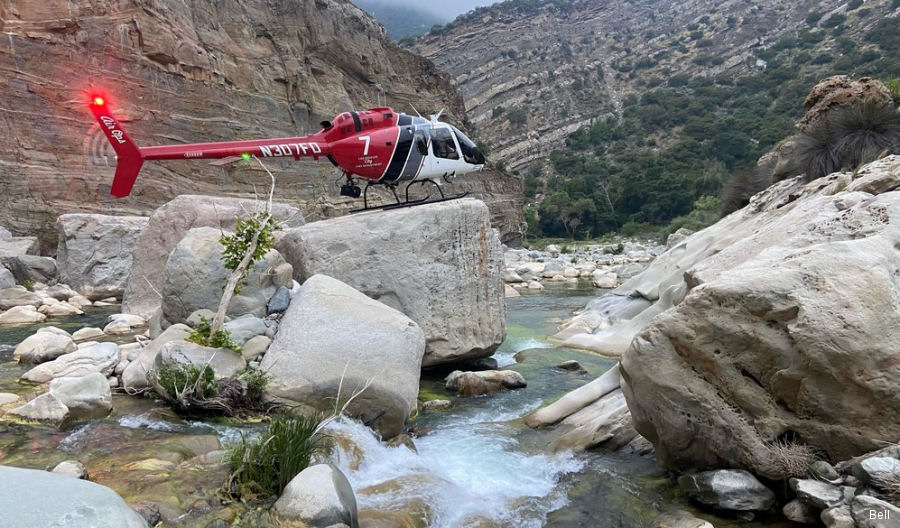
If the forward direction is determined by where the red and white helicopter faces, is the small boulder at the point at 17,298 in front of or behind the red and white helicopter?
behind

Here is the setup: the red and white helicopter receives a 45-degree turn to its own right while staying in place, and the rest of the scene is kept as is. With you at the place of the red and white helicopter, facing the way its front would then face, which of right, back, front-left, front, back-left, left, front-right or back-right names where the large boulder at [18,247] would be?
back

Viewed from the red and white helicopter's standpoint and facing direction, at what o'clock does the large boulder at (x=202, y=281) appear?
The large boulder is roughly at 5 o'clock from the red and white helicopter.

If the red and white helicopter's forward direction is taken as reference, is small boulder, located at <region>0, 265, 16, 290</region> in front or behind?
behind

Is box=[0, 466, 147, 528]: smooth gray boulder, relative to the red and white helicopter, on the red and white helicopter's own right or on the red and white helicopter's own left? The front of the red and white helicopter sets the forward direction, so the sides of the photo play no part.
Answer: on the red and white helicopter's own right

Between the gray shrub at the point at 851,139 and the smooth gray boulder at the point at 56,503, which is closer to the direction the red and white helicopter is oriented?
the gray shrub

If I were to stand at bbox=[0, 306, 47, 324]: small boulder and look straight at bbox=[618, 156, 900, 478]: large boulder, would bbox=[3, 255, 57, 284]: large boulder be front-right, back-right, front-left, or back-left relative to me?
back-left

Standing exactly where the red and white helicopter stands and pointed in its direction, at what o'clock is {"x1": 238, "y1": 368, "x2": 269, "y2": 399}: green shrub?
The green shrub is roughly at 4 o'clock from the red and white helicopter.

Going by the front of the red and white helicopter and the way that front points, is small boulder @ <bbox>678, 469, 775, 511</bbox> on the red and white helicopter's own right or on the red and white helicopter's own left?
on the red and white helicopter's own right

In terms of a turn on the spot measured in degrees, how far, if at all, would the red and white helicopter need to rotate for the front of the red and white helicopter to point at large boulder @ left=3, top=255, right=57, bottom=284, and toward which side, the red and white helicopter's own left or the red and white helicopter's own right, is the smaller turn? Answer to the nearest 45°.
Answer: approximately 135° to the red and white helicopter's own left

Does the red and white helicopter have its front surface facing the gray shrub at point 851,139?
yes

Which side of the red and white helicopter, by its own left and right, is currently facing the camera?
right

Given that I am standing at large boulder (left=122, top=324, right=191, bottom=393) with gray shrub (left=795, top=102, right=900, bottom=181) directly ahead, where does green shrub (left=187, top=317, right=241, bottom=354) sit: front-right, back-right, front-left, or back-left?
front-left

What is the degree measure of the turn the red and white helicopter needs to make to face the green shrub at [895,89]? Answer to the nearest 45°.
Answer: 0° — it already faces it

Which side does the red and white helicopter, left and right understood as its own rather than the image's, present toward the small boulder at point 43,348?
back

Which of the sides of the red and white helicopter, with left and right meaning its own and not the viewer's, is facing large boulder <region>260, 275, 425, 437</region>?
right

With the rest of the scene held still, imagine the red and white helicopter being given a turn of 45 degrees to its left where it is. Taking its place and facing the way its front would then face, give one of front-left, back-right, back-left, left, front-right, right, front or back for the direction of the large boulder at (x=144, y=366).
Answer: back

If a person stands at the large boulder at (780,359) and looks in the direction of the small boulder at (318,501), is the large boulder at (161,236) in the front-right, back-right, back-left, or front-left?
front-right
